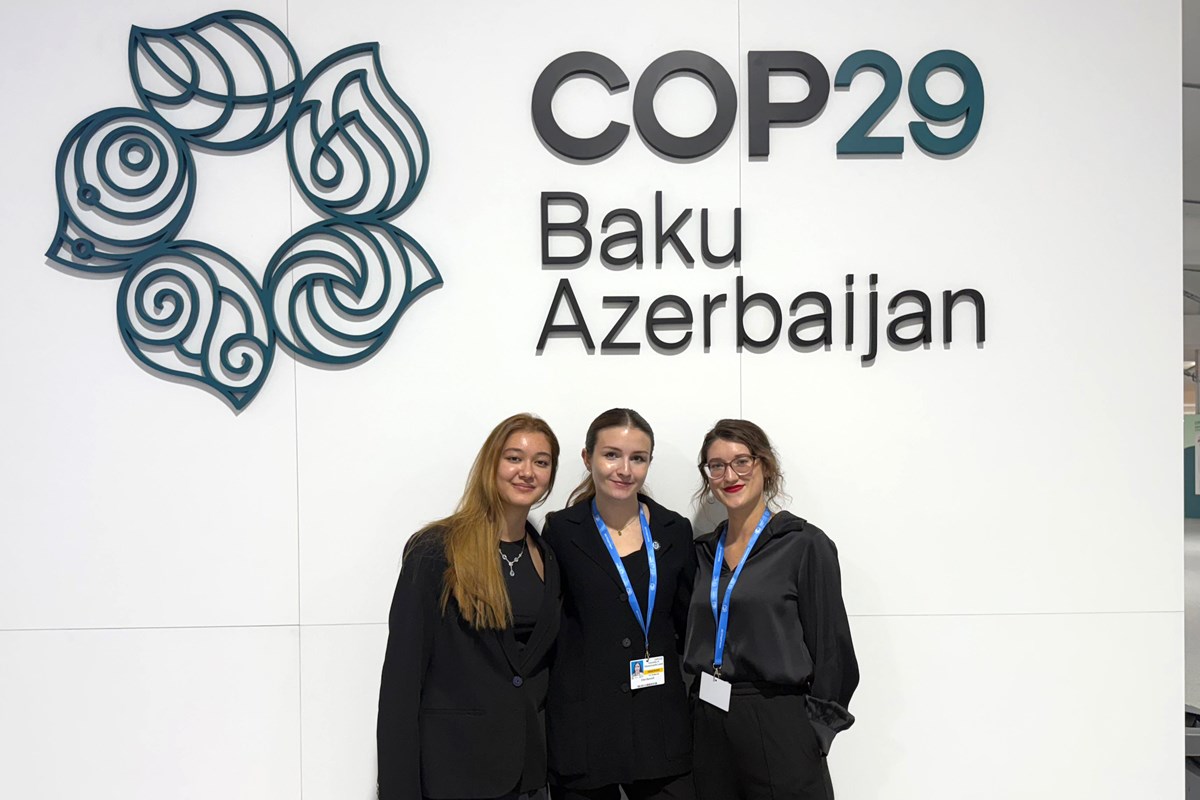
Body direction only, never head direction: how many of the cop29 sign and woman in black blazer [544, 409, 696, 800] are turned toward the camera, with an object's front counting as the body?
2

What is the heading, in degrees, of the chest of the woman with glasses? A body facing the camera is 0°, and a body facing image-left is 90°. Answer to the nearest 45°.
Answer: approximately 45°

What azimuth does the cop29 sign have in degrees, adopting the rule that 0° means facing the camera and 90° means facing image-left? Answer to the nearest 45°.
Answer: approximately 0°
